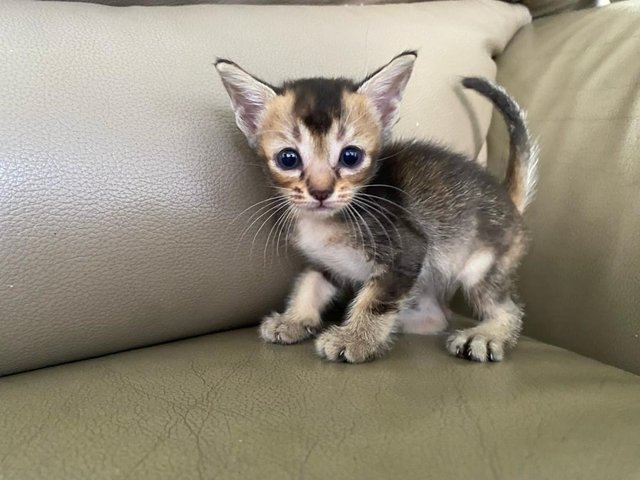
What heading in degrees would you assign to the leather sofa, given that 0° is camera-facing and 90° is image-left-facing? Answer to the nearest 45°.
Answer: approximately 315°

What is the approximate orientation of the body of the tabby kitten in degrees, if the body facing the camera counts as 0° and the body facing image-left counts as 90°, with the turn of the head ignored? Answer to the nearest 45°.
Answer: approximately 45°
